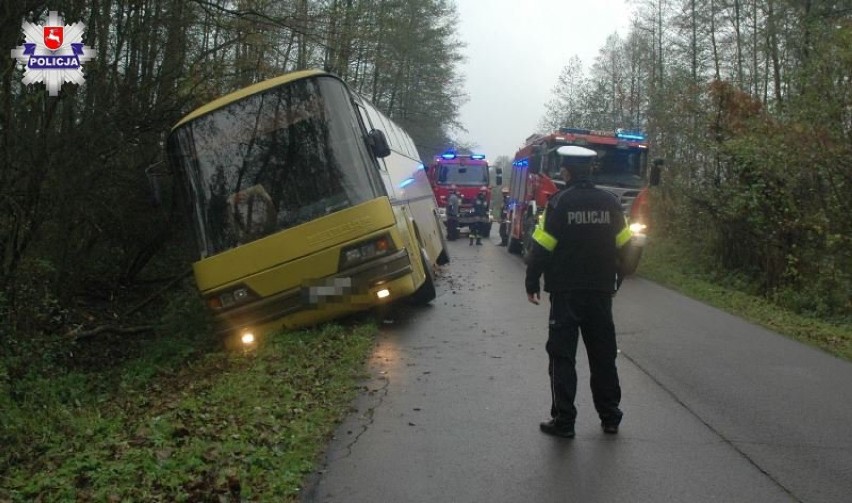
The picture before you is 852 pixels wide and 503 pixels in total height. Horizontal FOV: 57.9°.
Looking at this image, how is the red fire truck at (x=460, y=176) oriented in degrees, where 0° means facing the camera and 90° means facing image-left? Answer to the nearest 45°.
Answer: approximately 0°

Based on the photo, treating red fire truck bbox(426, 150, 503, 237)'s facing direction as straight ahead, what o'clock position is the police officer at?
The police officer is roughly at 12 o'clock from the red fire truck.

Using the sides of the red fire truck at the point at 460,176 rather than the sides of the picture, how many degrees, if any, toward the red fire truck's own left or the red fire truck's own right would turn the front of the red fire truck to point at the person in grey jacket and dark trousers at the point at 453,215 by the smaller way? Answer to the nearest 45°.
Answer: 0° — it already faces them

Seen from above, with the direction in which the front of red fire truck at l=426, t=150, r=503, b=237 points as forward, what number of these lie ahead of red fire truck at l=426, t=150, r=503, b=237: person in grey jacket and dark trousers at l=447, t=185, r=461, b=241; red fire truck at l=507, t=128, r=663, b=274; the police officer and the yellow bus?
4

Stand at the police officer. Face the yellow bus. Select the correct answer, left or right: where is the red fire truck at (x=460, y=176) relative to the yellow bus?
right

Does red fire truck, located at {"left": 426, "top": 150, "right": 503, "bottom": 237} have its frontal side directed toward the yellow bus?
yes

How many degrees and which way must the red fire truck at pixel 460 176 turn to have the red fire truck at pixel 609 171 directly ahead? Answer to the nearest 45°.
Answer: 0° — it already faces it
